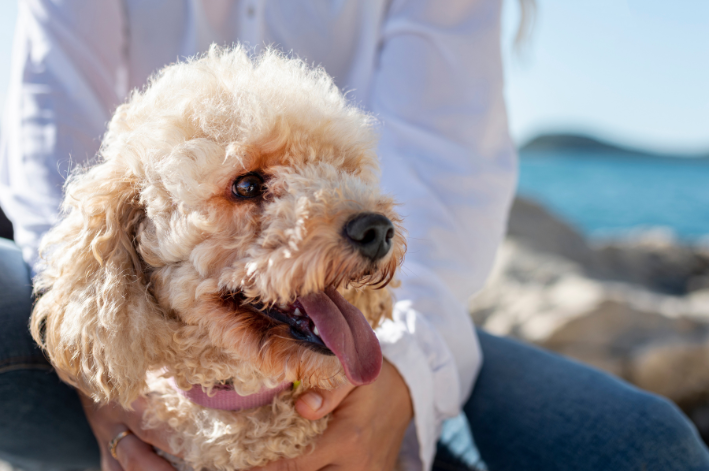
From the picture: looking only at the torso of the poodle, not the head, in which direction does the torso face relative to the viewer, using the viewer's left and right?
facing the viewer and to the right of the viewer
